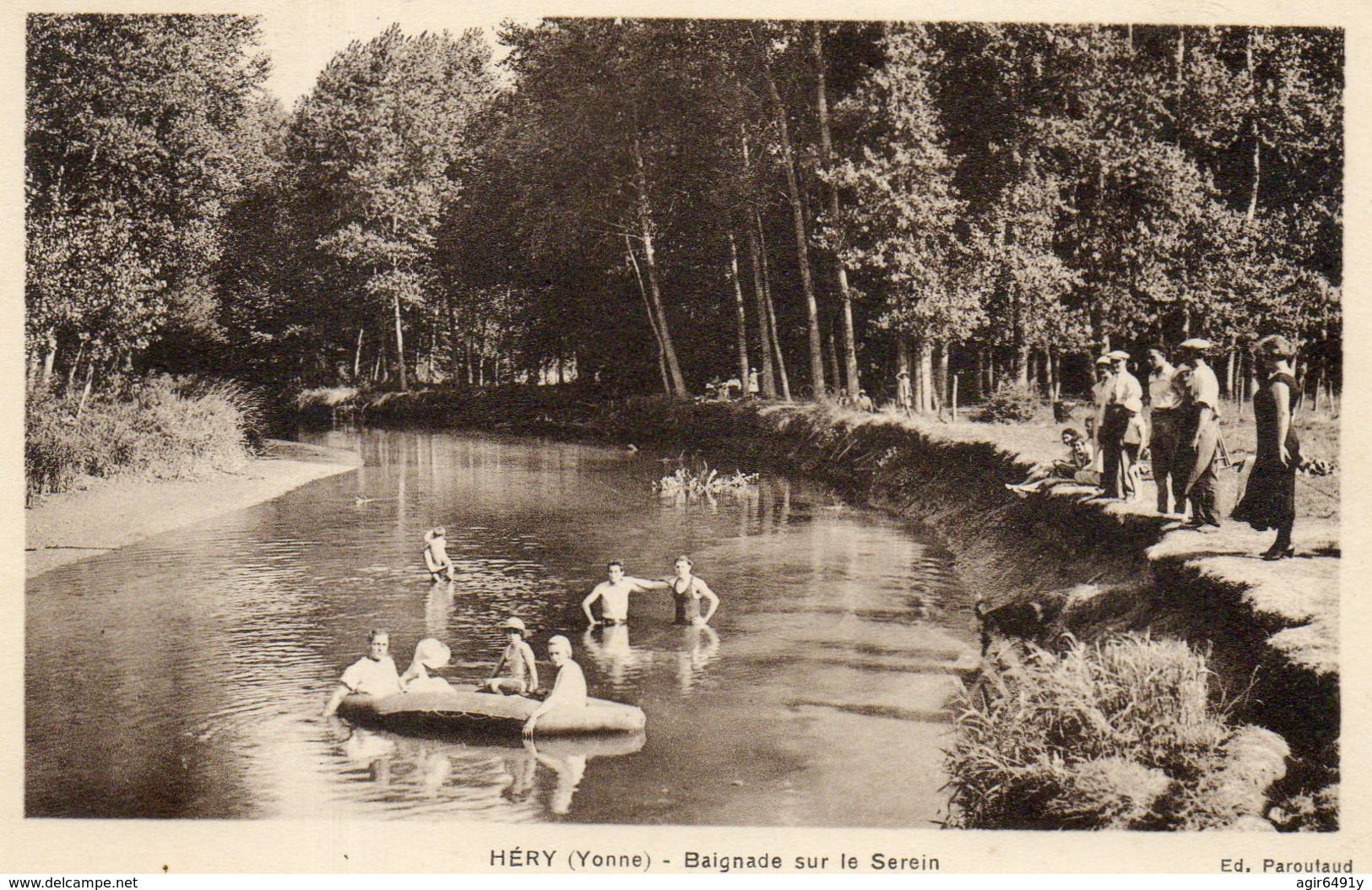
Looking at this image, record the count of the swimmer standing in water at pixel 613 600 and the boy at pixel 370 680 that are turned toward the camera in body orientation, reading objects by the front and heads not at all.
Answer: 2

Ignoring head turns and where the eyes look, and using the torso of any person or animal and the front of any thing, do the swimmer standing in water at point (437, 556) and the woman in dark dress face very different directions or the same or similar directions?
very different directions

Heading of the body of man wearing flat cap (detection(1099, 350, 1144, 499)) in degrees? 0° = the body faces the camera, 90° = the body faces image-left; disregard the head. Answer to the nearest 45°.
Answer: approximately 45°

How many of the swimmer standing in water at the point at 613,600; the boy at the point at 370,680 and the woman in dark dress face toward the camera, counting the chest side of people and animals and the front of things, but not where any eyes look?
2

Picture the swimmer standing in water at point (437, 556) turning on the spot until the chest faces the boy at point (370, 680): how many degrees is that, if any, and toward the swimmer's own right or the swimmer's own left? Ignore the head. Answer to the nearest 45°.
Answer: approximately 45° to the swimmer's own right

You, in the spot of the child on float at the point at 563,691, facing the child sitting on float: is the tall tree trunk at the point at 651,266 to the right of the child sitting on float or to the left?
right

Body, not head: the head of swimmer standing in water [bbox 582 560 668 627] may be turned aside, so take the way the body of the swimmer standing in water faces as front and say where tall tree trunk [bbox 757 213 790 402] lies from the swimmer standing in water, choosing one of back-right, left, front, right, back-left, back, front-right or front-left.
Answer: back

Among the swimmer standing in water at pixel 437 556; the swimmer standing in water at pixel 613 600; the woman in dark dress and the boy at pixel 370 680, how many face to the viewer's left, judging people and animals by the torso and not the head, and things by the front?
1

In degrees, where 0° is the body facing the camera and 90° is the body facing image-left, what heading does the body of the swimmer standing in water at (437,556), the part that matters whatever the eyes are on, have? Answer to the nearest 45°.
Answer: approximately 315°
